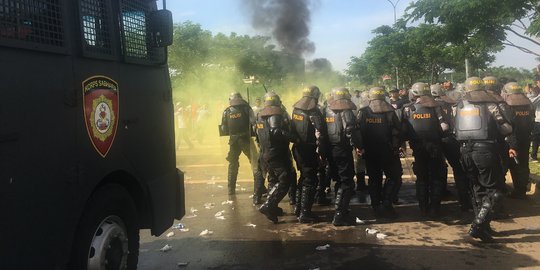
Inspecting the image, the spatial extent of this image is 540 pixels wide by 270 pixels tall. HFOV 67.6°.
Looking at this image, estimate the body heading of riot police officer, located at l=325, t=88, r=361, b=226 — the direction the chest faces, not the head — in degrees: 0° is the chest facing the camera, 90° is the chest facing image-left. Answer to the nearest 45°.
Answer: approximately 225°

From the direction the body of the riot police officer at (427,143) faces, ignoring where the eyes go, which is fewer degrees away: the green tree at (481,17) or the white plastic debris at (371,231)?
the green tree

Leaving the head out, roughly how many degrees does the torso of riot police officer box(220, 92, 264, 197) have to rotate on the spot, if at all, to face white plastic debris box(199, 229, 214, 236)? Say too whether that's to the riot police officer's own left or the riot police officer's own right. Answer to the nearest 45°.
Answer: approximately 180°

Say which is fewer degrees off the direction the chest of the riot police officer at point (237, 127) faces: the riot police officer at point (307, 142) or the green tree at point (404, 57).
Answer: the green tree

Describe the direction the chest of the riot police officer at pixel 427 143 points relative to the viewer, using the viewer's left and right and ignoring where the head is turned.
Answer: facing away from the viewer

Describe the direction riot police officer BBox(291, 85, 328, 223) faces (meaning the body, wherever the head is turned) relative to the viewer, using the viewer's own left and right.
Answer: facing away from the viewer and to the right of the viewer

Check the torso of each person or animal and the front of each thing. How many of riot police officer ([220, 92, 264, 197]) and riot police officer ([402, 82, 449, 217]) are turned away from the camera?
2

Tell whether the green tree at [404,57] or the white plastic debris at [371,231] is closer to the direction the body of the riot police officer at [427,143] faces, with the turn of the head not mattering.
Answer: the green tree

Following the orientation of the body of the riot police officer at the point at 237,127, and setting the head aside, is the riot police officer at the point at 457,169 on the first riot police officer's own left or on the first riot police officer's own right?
on the first riot police officer's own right

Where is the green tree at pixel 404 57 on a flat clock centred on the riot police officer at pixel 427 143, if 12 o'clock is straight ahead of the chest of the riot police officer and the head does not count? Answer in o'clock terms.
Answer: The green tree is roughly at 12 o'clock from the riot police officer.

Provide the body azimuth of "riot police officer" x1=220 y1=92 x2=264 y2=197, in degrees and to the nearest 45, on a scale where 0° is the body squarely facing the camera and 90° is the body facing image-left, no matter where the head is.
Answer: approximately 180°

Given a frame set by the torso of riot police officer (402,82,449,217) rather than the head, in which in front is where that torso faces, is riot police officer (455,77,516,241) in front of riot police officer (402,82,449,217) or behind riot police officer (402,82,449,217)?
behind
